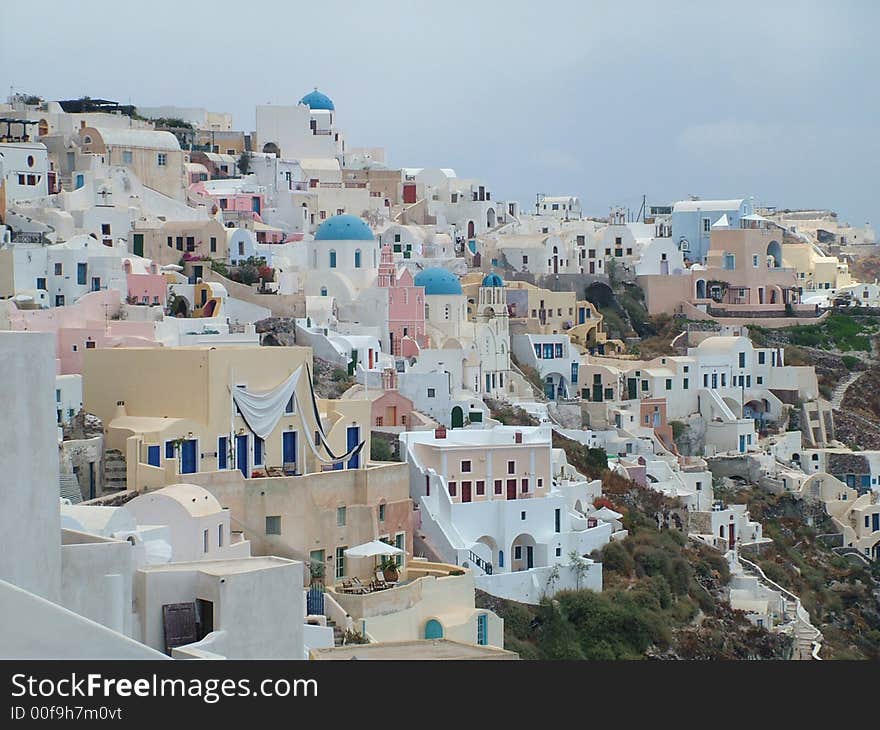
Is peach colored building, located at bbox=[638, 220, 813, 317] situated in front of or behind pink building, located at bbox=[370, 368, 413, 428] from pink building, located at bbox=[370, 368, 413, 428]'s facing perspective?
behind

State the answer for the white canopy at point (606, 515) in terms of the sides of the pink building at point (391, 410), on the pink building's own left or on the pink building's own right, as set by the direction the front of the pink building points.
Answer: on the pink building's own left

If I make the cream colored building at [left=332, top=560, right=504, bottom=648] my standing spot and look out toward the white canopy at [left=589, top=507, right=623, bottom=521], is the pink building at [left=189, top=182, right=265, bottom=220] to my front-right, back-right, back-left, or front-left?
front-left

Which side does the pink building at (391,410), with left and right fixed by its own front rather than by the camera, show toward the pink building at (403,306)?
back

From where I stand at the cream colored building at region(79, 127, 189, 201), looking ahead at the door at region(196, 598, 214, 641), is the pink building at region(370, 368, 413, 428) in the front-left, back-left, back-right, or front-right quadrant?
front-left

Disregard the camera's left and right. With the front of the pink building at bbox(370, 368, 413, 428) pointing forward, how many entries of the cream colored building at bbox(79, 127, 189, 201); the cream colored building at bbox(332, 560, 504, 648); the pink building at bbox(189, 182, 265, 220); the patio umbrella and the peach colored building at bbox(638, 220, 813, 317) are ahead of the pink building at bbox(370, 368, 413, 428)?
2

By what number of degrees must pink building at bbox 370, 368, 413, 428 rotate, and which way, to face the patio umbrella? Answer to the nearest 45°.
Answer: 0° — it already faces it

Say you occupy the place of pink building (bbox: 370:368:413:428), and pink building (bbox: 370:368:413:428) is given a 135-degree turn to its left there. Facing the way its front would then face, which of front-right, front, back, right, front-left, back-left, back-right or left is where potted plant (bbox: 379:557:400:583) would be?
back-right

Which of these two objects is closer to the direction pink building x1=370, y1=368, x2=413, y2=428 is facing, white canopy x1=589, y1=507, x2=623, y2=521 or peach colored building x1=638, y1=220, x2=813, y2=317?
the white canopy

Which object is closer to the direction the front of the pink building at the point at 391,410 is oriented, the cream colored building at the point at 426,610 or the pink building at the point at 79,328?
the cream colored building

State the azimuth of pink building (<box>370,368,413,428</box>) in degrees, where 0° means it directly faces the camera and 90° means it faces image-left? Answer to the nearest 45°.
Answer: approximately 0°

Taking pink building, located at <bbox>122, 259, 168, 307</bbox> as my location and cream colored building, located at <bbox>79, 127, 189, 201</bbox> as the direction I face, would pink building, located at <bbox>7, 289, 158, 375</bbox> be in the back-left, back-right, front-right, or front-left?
back-left

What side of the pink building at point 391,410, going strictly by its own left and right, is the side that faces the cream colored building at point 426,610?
front

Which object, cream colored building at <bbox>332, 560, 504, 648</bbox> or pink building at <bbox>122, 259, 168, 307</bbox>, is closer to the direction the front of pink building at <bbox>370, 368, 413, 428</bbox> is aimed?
the cream colored building

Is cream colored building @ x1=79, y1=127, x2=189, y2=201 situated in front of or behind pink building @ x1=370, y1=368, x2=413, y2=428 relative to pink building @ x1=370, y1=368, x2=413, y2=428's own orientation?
behind

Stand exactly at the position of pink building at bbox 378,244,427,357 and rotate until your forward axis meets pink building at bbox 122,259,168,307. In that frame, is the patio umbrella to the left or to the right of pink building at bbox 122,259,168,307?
left
